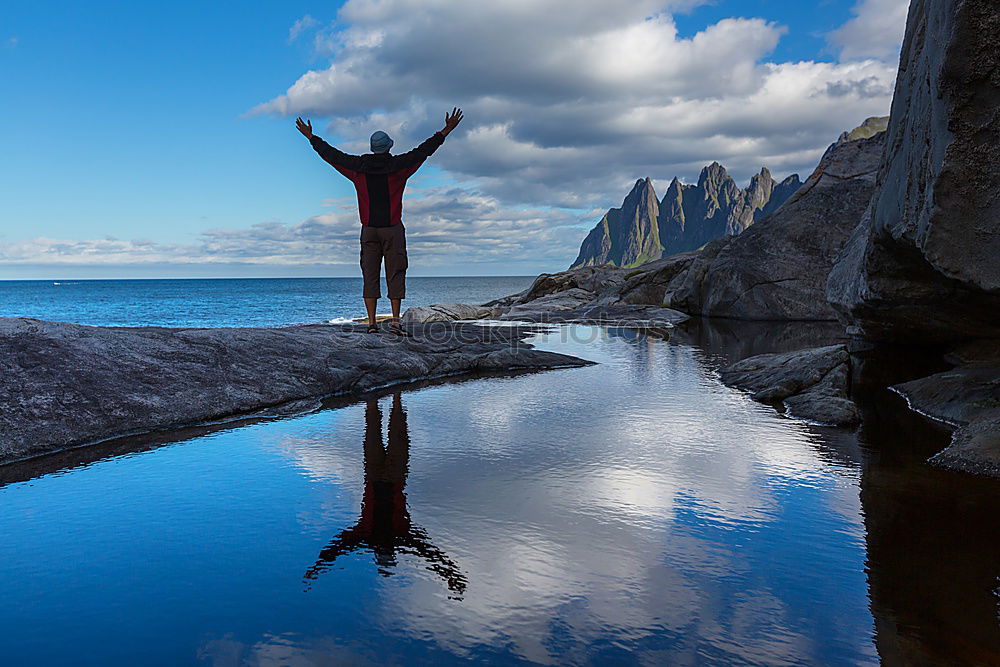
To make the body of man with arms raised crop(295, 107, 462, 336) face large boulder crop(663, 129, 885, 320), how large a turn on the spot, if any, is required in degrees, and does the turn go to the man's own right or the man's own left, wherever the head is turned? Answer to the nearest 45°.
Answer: approximately 45° to the man's own right

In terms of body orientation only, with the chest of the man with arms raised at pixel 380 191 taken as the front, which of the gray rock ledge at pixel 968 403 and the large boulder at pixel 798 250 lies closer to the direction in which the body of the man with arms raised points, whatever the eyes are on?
the large boulder

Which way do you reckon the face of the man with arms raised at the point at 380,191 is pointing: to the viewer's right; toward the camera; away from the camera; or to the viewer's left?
away from the camera

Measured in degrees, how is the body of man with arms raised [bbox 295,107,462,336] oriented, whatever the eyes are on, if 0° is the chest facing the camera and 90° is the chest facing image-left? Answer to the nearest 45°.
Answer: approximately 180°

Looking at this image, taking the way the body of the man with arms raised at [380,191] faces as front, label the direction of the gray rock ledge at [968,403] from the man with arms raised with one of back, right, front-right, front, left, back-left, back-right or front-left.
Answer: back-right

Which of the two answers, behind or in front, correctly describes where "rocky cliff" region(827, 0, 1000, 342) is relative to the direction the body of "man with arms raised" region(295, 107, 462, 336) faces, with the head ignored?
behind
